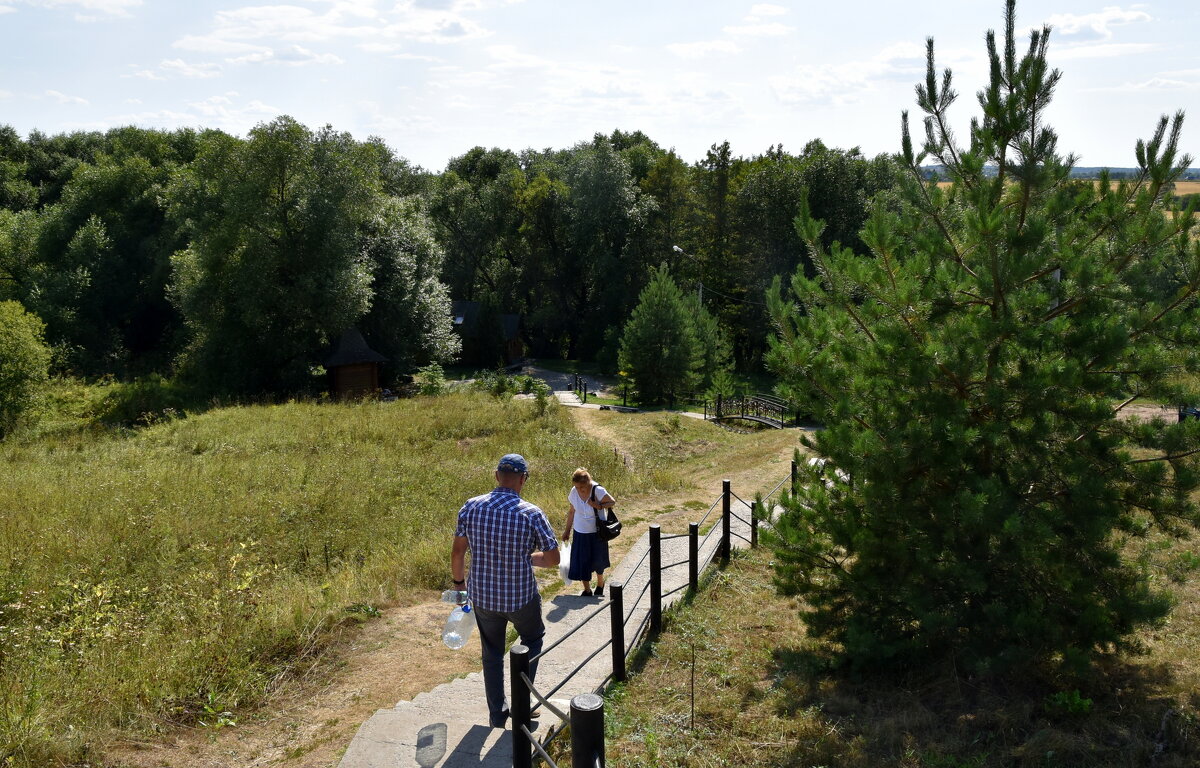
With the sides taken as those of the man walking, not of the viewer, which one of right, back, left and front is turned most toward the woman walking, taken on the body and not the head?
front

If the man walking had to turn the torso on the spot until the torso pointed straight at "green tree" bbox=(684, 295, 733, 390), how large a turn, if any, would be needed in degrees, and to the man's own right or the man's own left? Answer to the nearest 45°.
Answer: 0° — they already face it

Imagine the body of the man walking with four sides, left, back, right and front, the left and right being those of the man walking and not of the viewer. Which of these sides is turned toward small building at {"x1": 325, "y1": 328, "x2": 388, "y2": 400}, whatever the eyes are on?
front

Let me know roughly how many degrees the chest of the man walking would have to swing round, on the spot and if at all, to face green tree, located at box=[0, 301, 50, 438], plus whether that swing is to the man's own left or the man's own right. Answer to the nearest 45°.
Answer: approximately 45° to the man's own left

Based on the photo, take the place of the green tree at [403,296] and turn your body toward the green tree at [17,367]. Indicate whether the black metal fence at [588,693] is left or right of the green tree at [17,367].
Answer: left

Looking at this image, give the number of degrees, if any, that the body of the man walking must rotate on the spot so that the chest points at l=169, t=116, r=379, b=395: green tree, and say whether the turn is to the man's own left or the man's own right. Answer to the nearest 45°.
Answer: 0° — they already face it

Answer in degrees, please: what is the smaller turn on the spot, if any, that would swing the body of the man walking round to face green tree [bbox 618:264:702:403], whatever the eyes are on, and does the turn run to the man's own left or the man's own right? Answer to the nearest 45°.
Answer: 0° — they already face it

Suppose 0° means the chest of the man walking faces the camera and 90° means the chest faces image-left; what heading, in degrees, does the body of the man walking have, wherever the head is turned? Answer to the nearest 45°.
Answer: approximately 180°

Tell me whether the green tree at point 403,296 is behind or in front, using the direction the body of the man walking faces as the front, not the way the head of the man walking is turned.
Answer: in front

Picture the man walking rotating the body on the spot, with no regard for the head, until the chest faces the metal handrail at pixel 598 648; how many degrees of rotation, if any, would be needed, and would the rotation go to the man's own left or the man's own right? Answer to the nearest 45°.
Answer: approximately 45° to the man's own right
